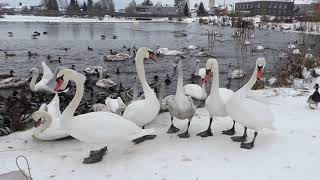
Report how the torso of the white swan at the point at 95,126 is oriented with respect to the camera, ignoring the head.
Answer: to the viewer's left

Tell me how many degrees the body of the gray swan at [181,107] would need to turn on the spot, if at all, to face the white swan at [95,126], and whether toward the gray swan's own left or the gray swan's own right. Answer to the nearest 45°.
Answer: approximately 45° to the gray swan's own right

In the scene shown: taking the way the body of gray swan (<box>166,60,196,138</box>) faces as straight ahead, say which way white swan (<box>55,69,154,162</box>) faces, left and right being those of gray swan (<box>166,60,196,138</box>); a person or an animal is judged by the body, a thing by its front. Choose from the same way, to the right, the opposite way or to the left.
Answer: to the right

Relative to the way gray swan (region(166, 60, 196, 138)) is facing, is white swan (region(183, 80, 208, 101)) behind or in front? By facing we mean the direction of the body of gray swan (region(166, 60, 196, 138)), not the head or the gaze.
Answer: behind

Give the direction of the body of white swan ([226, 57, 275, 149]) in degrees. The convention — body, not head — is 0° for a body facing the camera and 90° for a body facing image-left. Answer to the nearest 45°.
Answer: approximately 45°

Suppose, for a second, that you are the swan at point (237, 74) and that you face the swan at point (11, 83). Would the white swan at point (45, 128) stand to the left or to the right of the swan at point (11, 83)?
left

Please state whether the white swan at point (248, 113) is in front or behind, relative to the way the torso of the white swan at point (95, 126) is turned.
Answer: behind

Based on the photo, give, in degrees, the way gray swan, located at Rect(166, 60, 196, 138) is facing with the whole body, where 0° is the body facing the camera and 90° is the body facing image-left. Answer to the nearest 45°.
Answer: approximately 0°
